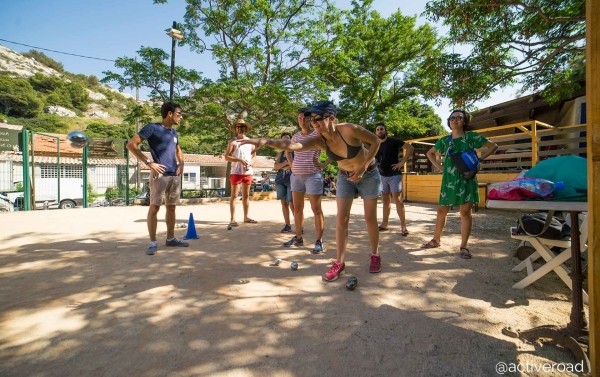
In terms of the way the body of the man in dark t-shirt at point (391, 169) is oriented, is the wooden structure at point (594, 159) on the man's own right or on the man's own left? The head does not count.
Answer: on the man's own left

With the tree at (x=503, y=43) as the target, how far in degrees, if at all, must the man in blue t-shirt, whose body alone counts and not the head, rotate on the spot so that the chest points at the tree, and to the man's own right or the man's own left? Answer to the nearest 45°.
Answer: approximately 45° to the man's own left

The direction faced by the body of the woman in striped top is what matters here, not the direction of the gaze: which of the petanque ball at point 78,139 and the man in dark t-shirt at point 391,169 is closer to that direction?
the petanque ball

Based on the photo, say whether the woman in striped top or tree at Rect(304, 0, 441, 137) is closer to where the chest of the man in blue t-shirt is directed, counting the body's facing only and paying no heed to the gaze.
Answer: the woman in striped top

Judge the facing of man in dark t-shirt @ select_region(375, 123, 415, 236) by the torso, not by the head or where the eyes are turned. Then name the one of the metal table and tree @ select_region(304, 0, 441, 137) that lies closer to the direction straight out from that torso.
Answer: the metal table

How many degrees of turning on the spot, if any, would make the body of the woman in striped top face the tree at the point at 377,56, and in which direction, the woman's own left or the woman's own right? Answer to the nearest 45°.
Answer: approximately 135° to the woman's own right

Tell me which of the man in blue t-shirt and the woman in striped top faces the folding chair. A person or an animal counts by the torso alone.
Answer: the man in blue t-shirt

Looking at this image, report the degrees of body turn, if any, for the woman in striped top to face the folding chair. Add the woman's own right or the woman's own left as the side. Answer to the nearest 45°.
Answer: approximately 90° to the woman's own left

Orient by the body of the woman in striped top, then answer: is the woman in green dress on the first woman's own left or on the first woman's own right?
on the first woman's own left

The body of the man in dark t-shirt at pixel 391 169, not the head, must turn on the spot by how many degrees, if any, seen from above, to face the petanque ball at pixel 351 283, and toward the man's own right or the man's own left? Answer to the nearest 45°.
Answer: approximately 45° to the man's own left

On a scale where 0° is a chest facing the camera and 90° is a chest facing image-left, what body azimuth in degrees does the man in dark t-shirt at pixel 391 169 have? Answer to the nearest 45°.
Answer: approximately 45°
